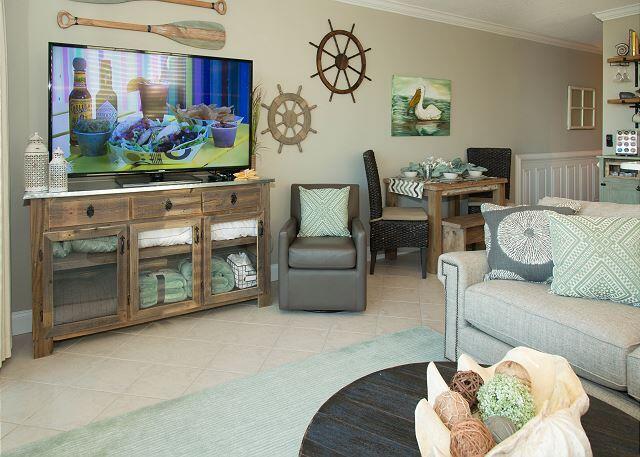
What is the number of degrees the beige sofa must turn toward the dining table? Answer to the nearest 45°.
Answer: approximately 135° to its right

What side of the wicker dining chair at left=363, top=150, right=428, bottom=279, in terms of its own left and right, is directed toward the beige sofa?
right

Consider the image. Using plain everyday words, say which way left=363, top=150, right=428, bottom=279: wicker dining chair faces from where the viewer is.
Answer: facing to the right of the viewer

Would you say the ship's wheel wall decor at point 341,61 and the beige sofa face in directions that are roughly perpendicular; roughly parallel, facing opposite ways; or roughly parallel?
roughly perpendicular

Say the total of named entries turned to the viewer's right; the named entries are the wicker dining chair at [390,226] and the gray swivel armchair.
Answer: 1

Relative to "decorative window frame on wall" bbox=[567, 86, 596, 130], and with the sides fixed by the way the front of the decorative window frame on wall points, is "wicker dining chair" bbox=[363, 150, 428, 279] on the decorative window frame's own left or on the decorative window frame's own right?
on the decorative window frame's own right

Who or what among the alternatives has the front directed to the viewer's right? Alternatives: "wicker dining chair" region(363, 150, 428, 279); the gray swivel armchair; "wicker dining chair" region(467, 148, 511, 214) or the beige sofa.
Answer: "wicker dining chair" region(363, 150, 428, 279)
